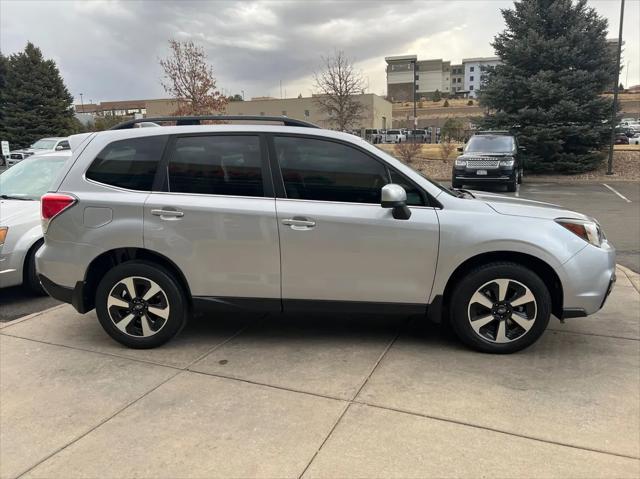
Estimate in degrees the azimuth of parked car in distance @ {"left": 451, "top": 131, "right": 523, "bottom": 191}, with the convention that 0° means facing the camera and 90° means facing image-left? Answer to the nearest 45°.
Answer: approximately 0°

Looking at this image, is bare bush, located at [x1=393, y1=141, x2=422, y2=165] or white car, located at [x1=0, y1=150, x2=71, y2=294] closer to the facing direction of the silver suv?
the bare bush

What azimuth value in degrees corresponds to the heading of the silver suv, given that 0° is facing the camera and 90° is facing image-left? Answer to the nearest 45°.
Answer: approximately 270°

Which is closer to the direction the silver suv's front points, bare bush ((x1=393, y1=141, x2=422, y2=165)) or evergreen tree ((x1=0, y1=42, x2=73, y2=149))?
the bare bush

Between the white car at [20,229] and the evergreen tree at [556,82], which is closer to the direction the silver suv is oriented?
the evergreen tree

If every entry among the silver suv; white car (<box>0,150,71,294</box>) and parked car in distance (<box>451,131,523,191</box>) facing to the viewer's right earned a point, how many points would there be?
1

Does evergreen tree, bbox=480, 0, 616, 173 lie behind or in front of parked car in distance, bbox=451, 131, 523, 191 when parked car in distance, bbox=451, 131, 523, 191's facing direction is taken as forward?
behind

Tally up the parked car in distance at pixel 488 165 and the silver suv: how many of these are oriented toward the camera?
1

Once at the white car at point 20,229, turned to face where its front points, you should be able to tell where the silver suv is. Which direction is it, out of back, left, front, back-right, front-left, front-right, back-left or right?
left

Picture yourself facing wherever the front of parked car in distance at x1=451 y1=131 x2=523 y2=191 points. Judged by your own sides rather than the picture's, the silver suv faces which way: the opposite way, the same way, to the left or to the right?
to the left

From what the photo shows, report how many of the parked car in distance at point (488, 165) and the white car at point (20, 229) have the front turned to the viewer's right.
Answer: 0

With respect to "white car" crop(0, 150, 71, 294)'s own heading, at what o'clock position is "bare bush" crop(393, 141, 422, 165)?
The bare bush is roughly at 6 o'clock from the white car.
